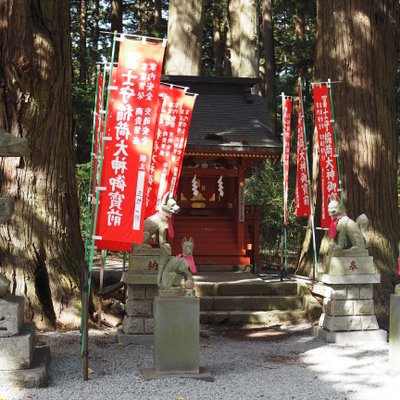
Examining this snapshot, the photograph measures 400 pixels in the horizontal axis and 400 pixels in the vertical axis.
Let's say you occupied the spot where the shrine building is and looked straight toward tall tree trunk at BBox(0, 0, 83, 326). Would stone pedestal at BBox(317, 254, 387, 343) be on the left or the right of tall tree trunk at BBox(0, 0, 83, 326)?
left

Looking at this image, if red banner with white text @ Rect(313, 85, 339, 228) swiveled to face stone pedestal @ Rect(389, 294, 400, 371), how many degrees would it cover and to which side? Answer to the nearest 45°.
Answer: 0° — it already faces it

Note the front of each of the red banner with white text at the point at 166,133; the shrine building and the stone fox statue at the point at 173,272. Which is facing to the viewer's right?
the stone fox statue

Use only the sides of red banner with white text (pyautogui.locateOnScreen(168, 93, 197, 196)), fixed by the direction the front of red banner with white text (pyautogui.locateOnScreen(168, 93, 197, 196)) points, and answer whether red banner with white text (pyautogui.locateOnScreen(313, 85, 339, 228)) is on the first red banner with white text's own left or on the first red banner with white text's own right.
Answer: on the first red banner with white text's own left

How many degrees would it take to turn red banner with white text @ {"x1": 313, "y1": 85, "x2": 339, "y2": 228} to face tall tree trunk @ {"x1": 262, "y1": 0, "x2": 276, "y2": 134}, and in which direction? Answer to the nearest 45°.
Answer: approximately 180°

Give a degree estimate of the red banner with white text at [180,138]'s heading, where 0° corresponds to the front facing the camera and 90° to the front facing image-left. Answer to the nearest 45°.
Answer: approximately 0°

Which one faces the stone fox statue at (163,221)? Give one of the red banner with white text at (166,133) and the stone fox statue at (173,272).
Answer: the red banner with white text

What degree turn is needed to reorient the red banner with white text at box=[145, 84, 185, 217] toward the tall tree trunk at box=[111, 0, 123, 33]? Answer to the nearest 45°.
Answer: approximately 180°
